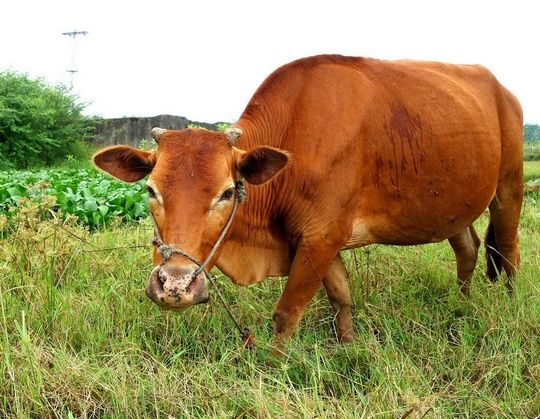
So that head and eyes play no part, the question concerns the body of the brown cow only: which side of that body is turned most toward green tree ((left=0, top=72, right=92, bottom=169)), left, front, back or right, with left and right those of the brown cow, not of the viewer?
right

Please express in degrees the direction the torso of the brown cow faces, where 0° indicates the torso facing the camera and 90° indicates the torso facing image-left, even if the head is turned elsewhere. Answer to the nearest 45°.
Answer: approximately 45°

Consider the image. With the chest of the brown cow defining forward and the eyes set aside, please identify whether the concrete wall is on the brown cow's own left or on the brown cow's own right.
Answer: on the brown cow's own right
